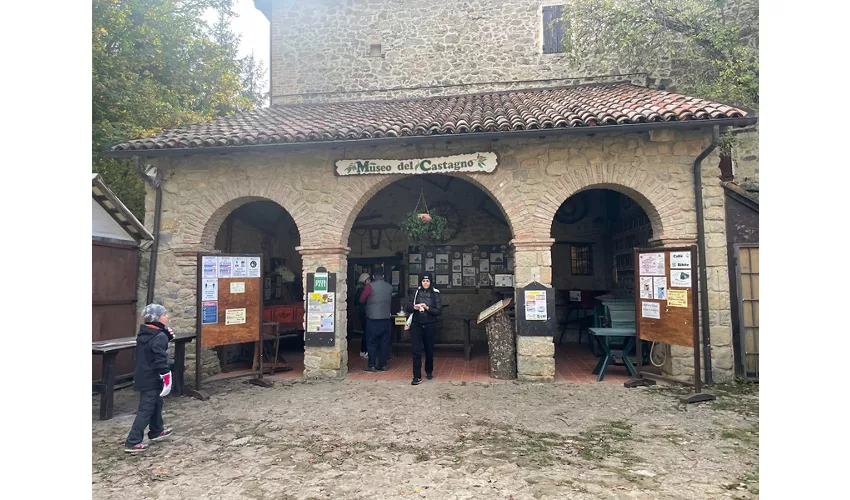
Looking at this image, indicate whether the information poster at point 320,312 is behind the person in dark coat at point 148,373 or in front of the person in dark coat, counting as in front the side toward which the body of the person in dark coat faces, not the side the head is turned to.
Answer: in front

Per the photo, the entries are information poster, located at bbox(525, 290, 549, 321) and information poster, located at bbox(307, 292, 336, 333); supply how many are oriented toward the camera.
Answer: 2

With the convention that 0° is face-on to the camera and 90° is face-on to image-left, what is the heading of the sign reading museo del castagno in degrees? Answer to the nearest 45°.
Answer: approximately 0°

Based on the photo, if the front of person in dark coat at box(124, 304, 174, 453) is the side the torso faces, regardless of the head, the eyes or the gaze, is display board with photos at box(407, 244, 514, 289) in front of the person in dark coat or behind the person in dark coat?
in front

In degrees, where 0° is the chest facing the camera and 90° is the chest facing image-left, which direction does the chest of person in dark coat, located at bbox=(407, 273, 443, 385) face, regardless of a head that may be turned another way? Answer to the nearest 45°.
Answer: approximately 0°

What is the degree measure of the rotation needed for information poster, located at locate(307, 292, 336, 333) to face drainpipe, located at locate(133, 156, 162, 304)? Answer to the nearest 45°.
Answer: approximately 90° to its right

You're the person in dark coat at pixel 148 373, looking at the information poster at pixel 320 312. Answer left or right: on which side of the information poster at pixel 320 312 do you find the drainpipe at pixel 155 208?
left
